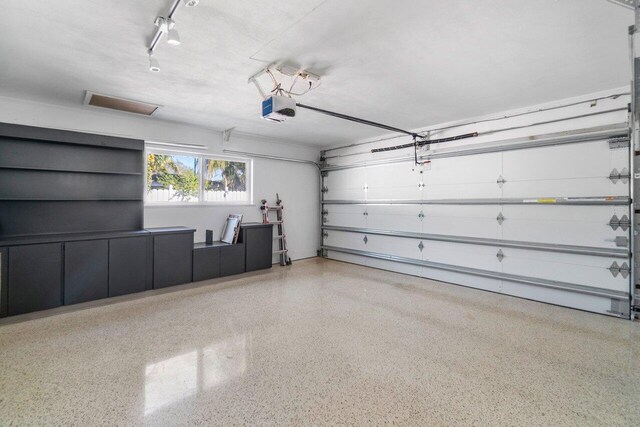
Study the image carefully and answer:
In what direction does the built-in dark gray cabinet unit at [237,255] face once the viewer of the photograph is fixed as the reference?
facing the viewer and to the right of the viewer

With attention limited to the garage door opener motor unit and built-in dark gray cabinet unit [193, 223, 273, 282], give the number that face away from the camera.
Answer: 0

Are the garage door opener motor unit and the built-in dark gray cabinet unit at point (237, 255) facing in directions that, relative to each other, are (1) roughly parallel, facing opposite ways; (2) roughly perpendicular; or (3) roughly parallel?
roughly perpendicular
